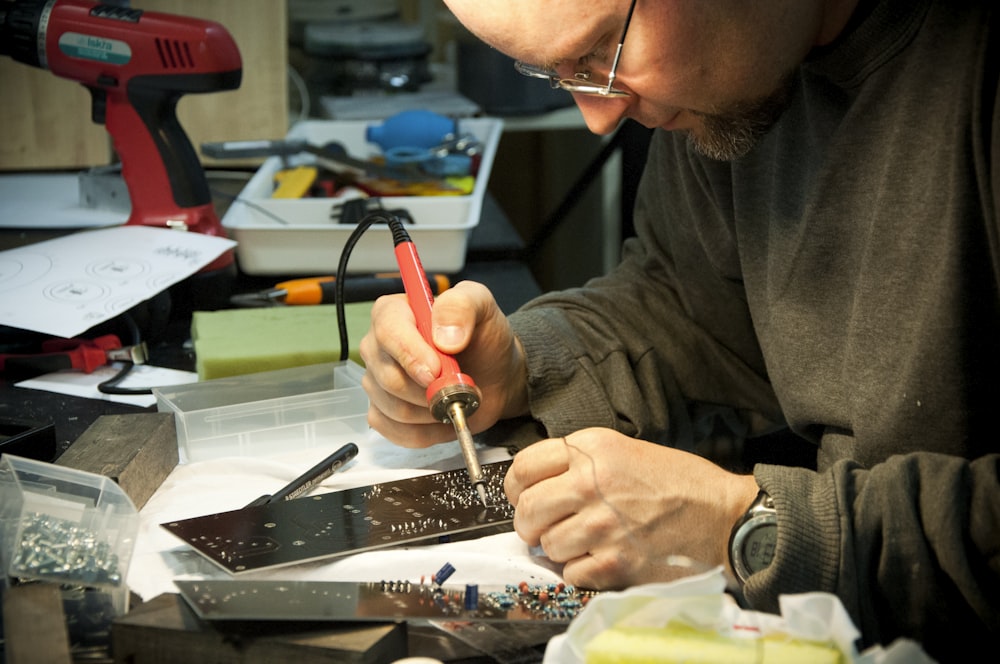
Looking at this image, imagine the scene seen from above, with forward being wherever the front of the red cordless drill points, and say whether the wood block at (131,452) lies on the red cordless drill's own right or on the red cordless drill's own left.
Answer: on the red cordless drill's own left

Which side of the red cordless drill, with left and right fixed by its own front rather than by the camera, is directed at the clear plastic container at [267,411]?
left

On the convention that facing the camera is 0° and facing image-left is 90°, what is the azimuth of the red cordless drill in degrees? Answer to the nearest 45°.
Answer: approximately 90°

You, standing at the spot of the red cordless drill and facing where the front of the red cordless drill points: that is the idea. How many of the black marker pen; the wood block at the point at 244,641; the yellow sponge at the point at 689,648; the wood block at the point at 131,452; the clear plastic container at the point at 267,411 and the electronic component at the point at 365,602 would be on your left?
6

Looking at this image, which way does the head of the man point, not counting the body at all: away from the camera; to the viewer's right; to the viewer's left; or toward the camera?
to the viewer's left

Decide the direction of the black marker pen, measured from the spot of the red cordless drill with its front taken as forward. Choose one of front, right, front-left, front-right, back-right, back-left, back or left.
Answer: left

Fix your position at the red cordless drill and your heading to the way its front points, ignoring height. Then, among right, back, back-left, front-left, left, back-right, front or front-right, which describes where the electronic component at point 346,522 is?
left

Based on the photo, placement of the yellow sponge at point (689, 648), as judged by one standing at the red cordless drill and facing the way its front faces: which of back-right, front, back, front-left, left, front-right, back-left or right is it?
left

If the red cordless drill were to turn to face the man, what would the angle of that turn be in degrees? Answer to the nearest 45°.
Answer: approximately 135° to its left

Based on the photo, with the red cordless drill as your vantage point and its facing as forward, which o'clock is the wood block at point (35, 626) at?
The wood block is roughly at 9 o'clock from the red cordless drill.

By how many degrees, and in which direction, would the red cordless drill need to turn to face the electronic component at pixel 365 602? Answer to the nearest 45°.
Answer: approximately 90° to its left

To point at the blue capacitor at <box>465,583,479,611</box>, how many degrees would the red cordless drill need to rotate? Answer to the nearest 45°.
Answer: approximately 90° to its left
